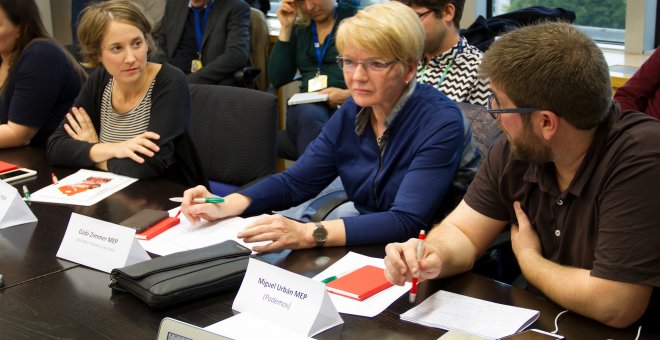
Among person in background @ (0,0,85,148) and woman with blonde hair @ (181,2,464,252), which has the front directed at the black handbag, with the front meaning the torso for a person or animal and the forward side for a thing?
the woman with blonde hair

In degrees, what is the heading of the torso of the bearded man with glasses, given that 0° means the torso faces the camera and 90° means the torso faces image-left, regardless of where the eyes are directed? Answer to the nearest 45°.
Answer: approximately 45°

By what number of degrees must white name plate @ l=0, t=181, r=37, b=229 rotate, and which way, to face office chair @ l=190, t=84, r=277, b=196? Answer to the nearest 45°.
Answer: approximately 180°

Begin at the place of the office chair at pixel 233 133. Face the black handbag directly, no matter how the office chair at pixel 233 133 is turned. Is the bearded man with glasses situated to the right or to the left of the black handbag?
left

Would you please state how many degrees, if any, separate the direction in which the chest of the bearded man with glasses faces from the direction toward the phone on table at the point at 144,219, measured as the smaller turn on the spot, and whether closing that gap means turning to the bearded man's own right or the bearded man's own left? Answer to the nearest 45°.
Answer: approximately 45° to the bearded man's own right
